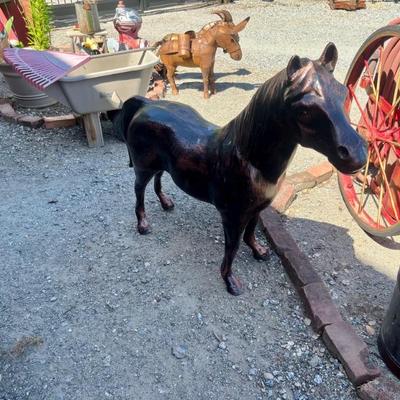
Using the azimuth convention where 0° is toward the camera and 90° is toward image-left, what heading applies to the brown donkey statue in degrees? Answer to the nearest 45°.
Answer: approximately 315°

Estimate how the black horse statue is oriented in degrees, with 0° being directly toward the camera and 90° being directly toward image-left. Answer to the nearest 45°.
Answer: approximately 315°

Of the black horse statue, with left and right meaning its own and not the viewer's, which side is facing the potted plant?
back
